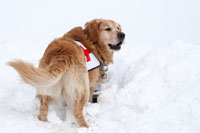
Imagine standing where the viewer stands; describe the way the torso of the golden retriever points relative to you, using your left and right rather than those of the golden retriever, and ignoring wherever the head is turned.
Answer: facing away from the viewer and to the right of the viewer
